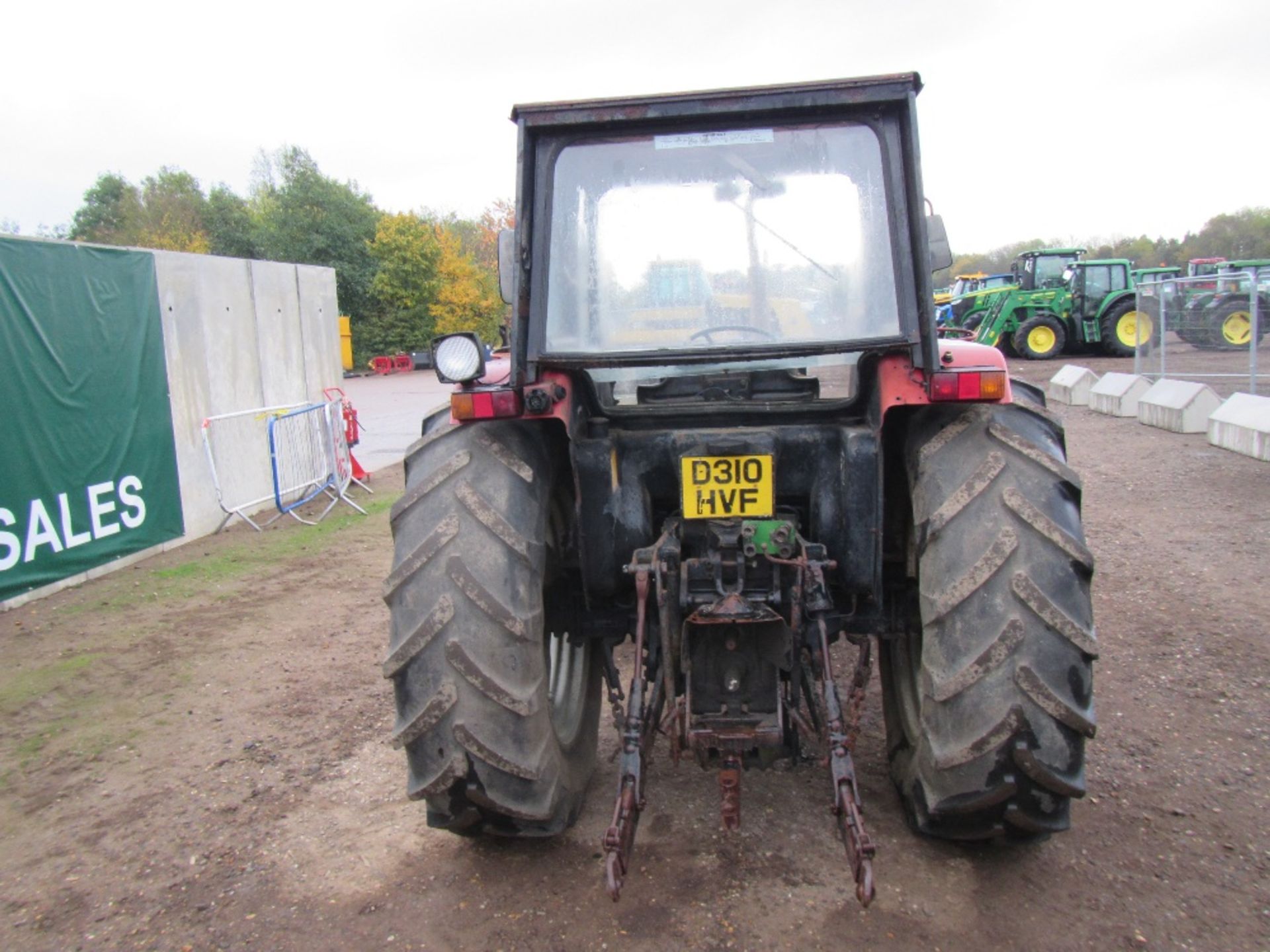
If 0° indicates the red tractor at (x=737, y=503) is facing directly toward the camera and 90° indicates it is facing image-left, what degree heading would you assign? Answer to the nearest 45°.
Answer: approximately 180°

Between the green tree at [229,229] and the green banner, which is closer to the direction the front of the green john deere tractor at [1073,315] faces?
the green tree

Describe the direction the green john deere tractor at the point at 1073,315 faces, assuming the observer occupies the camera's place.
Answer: facing to the left of the viewer

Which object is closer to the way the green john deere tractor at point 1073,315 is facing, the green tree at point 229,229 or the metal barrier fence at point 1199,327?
the green tree

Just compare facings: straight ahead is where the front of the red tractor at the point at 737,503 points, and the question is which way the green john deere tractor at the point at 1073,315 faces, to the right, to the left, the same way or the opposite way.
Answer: to the left

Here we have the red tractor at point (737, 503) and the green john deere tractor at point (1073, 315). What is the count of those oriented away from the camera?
1

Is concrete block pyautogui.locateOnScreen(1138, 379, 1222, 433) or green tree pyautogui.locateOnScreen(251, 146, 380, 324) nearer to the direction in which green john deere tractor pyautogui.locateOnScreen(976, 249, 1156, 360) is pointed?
the green tree

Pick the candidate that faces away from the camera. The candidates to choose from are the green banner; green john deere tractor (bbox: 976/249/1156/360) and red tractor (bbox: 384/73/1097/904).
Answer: the red tractor

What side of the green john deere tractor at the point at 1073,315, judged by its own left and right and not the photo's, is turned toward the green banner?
left
